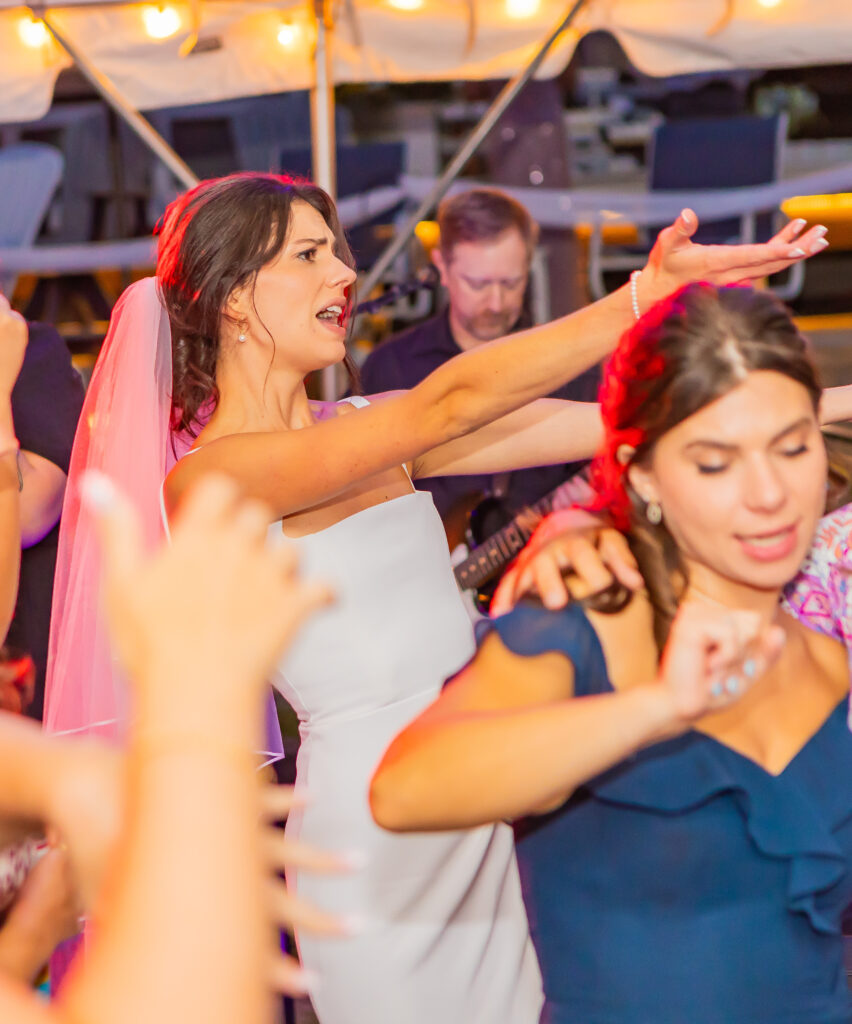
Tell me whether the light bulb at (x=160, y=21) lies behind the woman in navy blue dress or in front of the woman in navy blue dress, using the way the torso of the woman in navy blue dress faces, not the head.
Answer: behind

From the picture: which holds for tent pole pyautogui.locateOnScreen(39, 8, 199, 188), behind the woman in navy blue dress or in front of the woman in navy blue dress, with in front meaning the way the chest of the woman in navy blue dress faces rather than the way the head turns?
behind

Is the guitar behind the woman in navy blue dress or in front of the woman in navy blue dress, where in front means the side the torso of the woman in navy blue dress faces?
behind

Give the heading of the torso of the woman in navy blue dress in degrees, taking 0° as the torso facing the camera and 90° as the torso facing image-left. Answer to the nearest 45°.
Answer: approximately 315°

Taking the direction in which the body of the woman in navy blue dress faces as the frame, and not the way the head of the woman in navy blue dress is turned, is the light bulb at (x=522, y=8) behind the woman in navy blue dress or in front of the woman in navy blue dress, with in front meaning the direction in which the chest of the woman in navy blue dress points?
behind

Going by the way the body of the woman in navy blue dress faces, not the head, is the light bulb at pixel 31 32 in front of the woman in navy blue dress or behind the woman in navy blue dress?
behind

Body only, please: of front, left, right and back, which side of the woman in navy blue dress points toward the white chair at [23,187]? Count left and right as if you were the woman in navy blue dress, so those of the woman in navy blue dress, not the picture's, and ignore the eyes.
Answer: back

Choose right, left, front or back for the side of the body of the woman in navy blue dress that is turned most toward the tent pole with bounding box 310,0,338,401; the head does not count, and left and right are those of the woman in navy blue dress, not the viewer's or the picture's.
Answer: back

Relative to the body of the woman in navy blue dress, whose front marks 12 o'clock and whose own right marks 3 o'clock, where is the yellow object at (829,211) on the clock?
The yellow object is roughly at 8 o'clock from the woman in navy blue dress.

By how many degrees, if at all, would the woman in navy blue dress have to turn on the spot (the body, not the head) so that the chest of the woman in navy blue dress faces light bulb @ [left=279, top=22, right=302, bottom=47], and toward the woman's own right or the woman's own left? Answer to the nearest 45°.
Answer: approximately 180°
